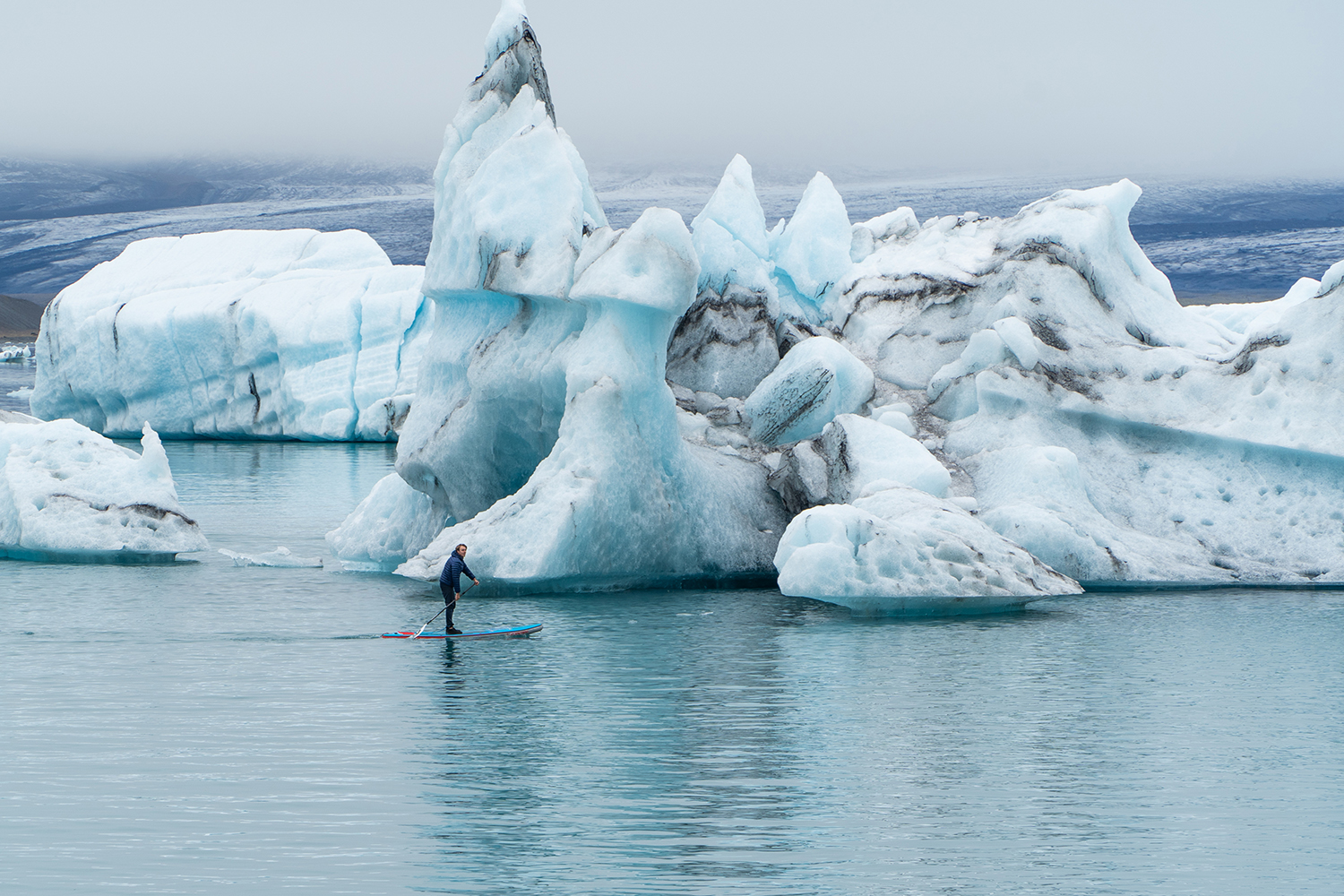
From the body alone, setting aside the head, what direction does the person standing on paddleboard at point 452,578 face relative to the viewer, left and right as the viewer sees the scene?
facing to the right of the viewer

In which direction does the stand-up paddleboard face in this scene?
to the viewer's right

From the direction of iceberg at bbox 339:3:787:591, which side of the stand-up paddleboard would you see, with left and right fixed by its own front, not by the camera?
left

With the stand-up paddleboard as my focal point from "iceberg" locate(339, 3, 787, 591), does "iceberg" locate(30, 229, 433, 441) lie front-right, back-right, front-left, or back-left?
back-right

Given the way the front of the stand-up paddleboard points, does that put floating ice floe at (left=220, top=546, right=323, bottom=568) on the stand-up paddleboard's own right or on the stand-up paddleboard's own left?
on the stand-up paddleboard's own left
